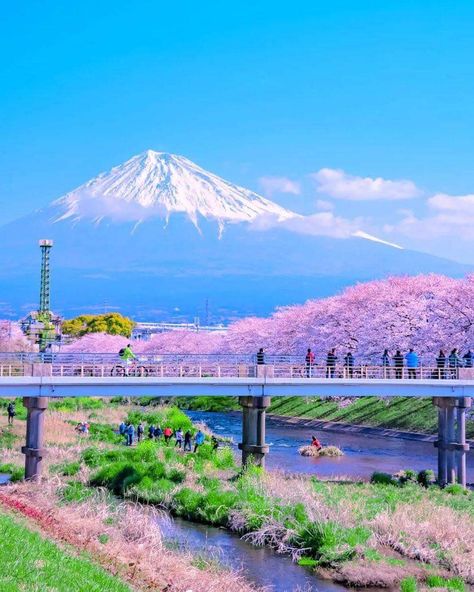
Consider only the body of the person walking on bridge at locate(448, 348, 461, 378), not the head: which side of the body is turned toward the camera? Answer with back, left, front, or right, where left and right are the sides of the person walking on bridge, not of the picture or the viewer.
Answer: back

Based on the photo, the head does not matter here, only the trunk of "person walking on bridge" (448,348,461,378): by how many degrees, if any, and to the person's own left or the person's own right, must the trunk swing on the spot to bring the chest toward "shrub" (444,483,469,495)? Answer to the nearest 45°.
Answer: approximately 180°

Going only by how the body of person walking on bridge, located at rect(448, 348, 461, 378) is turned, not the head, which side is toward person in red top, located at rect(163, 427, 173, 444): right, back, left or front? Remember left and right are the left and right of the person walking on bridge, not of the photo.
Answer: left

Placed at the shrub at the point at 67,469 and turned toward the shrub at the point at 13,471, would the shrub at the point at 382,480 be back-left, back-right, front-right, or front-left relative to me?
back-left

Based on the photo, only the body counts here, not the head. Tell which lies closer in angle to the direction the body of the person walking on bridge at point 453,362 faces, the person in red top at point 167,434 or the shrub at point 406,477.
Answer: the person in red top

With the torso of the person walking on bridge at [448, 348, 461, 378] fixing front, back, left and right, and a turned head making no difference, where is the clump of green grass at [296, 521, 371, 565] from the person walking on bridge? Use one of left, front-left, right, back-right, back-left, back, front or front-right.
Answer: back

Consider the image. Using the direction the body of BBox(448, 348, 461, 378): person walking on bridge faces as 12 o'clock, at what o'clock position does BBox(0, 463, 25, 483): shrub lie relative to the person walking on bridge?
The shrub is roughly at 8 o'clock from the person walking on bridge.

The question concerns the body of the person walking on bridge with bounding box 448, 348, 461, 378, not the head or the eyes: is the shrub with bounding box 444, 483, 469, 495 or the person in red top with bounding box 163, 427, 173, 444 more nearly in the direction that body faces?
the person in red top

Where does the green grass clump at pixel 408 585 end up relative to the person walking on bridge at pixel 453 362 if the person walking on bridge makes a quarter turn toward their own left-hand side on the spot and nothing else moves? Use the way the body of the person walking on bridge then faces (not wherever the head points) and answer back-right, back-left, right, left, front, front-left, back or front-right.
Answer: left

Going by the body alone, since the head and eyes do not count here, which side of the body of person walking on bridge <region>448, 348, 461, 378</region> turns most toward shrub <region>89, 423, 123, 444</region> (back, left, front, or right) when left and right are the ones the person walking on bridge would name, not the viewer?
left
